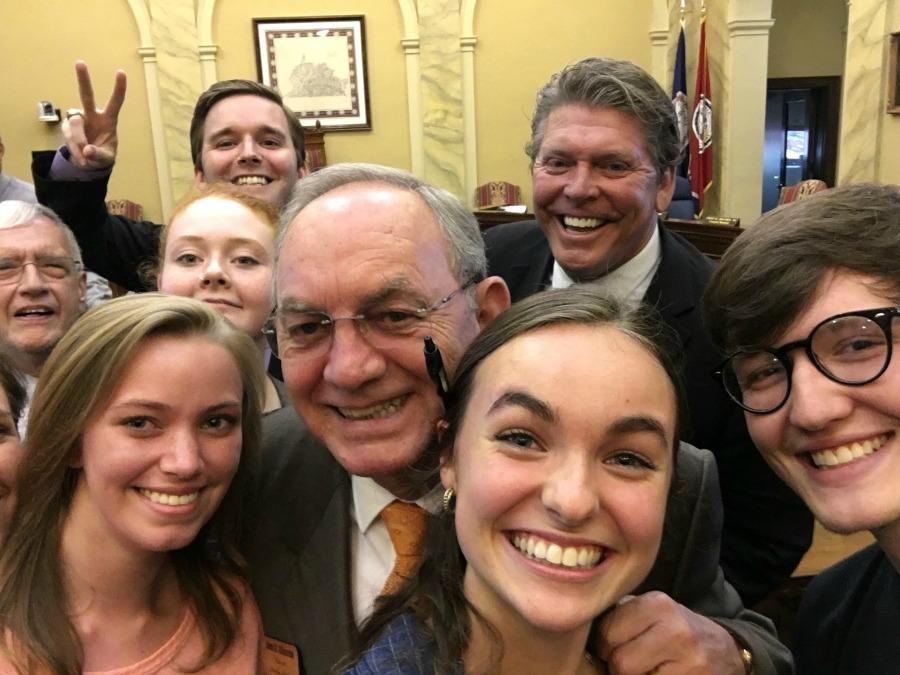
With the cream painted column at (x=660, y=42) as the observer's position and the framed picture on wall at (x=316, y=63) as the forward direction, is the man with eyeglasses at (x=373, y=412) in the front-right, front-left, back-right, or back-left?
front-left

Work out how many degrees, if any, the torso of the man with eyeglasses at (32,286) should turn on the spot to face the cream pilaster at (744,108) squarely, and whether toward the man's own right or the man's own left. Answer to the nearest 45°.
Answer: approximately 135° to the man's own left

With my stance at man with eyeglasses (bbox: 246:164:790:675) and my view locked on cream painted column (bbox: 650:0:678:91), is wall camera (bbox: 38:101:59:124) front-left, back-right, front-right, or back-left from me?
front-left

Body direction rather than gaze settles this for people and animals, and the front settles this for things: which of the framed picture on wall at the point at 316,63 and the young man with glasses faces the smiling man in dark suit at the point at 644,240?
the framed picture on wall

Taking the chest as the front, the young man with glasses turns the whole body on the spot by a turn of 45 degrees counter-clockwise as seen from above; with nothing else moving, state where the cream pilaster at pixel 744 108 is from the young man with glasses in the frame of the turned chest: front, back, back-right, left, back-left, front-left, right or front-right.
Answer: back

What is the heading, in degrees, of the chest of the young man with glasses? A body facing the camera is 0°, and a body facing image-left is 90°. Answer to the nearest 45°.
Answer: approximately 45°

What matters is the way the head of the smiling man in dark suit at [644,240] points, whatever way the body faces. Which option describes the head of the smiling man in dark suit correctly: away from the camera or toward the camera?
toward the camera

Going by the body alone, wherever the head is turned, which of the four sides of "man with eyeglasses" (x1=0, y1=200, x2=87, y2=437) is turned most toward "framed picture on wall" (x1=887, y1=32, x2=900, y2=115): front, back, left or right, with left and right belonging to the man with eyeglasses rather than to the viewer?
left

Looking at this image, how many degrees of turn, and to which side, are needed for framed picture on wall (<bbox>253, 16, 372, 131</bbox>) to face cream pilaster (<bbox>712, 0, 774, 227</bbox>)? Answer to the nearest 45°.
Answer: approximately 45° to its left

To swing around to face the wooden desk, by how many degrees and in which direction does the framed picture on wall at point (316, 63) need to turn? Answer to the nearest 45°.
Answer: approximately 45° to its left

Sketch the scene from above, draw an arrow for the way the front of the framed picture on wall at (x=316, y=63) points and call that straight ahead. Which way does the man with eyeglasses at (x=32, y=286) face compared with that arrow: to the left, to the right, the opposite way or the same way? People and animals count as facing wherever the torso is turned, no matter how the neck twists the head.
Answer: the same way

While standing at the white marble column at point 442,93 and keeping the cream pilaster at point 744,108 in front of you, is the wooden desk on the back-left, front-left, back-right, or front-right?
front-right

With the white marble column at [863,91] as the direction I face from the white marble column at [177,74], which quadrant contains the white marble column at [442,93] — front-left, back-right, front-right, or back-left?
front-left

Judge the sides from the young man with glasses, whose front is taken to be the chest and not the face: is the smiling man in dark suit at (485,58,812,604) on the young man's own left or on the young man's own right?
on the young man's own right

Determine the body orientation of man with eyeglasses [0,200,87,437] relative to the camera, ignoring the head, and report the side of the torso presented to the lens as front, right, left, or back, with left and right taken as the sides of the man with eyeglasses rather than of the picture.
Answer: front

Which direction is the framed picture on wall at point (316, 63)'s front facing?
toward the camera

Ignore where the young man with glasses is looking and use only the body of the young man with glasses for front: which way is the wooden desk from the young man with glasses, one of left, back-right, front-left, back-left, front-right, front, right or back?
back-right

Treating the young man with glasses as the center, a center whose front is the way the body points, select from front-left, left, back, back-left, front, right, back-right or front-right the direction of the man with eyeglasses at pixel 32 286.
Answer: front-right

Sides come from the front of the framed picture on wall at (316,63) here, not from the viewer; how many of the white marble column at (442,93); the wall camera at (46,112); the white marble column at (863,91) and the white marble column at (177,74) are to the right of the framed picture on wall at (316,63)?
2
